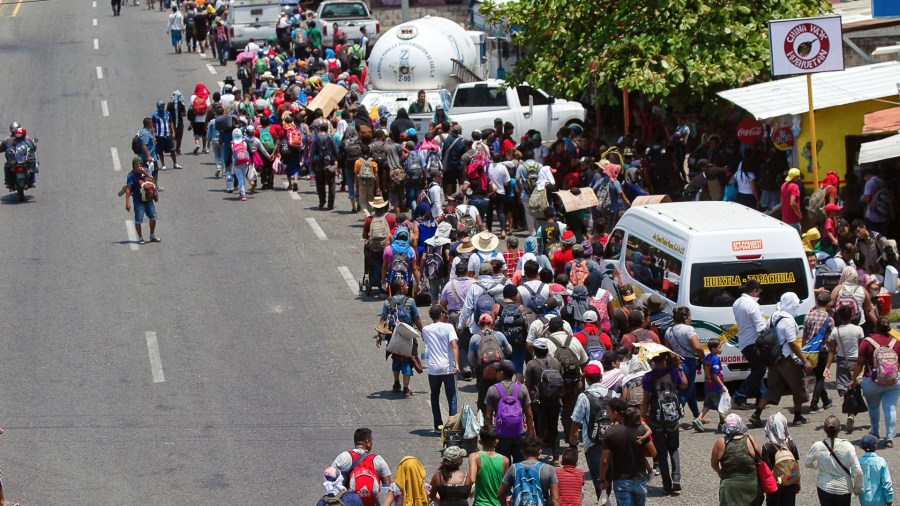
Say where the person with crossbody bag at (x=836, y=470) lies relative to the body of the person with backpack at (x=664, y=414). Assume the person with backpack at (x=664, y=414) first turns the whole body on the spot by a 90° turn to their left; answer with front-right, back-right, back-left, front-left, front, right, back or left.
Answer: back-left

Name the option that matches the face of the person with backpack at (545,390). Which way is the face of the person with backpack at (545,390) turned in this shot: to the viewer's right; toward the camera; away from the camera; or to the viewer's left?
away from the camera

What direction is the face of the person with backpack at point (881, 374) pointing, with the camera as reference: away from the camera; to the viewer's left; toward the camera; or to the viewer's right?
away from the camera

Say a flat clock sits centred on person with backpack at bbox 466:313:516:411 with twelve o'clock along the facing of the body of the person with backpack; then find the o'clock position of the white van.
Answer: The white van is roughly at 2 o'clock from the person with backpack.

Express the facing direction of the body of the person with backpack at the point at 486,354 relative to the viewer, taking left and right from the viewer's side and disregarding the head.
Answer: facing away from the viewer

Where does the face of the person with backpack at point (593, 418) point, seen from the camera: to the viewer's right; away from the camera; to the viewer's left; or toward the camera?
away from the camera

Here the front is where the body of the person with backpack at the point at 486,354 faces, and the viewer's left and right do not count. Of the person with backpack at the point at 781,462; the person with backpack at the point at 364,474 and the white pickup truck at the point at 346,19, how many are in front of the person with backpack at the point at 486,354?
1

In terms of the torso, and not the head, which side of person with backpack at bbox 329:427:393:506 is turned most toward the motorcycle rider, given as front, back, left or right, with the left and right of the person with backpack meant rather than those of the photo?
front

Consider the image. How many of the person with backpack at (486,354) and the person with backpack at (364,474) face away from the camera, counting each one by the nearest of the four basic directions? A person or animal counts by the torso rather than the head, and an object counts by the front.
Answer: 2

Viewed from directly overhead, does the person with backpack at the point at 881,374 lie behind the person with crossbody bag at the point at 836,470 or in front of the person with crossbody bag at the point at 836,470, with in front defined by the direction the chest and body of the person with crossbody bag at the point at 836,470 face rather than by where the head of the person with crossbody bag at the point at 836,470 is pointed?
in front

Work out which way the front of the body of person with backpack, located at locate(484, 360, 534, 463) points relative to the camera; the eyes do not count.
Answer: away from the camera

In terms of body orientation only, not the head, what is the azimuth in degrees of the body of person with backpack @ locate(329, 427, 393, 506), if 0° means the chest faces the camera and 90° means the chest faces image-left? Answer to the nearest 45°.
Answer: approximately 180°

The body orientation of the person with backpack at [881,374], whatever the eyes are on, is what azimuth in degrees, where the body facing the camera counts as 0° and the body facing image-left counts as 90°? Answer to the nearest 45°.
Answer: approximately 180°

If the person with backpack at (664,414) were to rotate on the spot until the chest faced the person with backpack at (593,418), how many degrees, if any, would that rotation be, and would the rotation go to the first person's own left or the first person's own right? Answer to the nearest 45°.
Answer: approximately 135° to the first person's own left

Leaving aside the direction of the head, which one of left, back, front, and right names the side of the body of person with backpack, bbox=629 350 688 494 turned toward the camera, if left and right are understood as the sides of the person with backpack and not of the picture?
back
